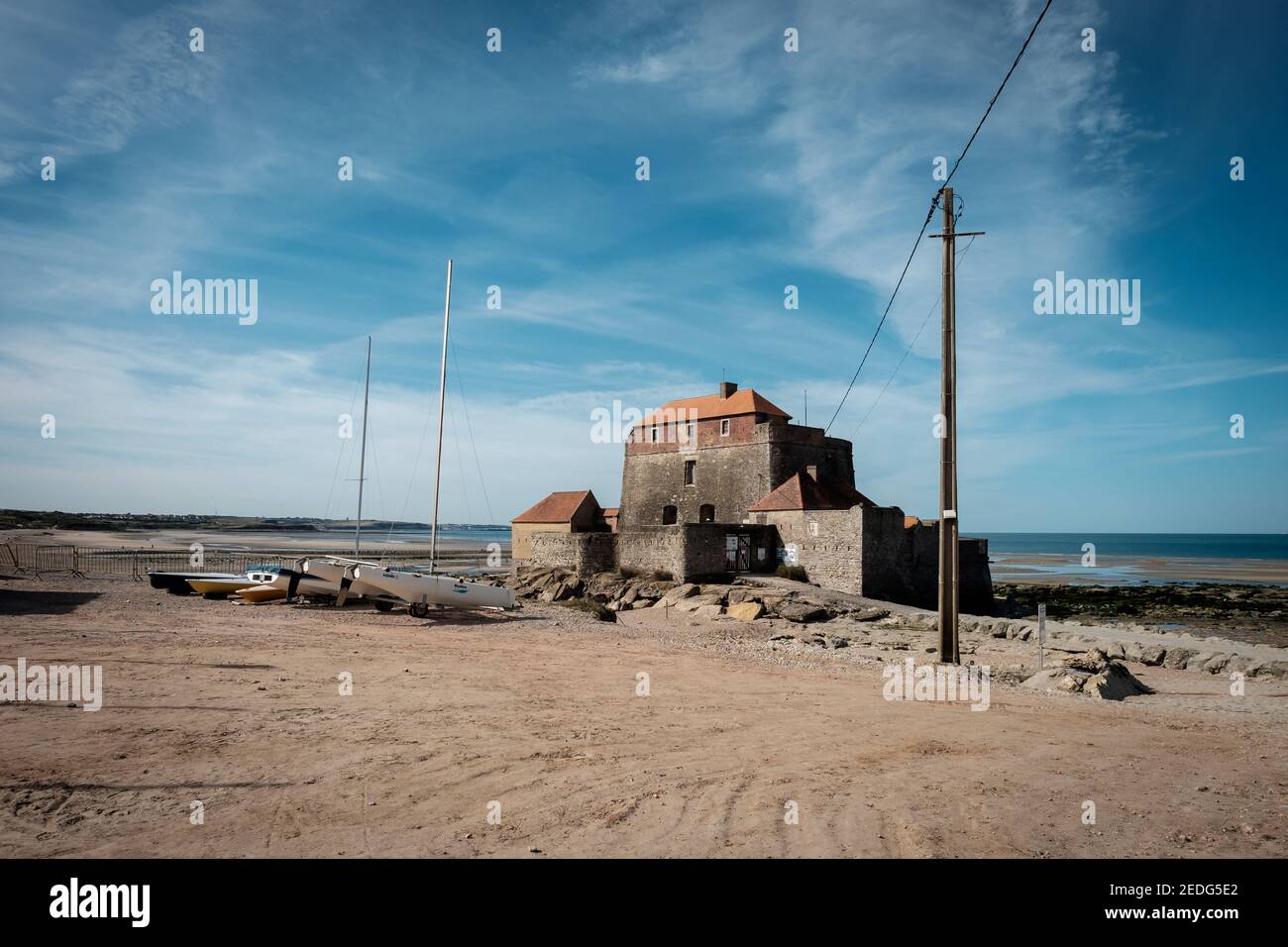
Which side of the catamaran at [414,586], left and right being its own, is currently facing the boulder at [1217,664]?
front

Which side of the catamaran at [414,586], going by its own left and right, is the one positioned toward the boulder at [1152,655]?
front

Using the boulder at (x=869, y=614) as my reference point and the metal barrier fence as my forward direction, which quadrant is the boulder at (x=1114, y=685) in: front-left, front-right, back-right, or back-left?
back-left

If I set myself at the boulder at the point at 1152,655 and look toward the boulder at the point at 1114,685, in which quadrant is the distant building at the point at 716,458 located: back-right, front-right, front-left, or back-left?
back-right

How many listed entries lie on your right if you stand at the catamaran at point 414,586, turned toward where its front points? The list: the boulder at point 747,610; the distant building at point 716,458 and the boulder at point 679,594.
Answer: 0

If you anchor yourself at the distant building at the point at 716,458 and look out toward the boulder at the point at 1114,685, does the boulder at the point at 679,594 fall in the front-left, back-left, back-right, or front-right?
front-right

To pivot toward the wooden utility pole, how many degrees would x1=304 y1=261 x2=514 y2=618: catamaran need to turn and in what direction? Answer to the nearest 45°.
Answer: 0° — it already faces it

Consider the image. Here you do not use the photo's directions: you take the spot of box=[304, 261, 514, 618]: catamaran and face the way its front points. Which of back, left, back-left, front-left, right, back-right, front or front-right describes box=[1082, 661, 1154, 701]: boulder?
front

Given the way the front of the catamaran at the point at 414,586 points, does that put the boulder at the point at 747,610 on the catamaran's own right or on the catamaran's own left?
on the catamaran's own left

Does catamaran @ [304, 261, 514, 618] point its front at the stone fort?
no

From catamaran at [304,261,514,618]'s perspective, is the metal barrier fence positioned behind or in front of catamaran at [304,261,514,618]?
behind
